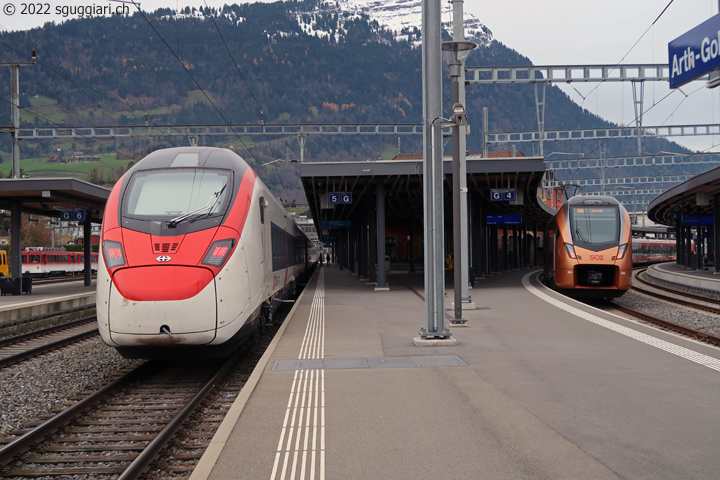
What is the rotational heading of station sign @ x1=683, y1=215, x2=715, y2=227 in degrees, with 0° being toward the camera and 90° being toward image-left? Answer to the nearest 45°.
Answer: approximately 0°

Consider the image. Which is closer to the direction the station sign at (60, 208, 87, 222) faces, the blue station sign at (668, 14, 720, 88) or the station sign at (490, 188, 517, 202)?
the blue station sign

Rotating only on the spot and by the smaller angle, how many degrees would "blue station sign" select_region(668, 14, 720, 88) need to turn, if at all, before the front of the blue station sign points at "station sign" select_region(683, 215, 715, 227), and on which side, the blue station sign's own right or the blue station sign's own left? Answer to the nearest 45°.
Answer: approximately 135° to the blue station sign's own right

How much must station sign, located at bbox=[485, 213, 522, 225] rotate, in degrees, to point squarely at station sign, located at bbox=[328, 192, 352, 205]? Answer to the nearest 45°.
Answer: approximately 45° to its right

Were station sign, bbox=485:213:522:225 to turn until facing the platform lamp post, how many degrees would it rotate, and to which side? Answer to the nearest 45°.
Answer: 0° — it already faces it
